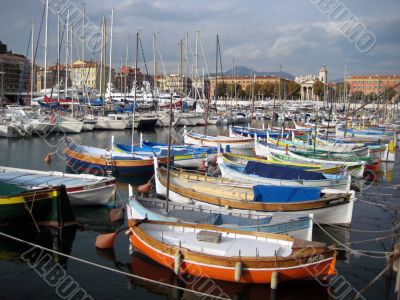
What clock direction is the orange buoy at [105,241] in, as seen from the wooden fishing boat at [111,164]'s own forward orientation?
The orange buoy is roughly at 9 o'clock from the wooden fishing boat.

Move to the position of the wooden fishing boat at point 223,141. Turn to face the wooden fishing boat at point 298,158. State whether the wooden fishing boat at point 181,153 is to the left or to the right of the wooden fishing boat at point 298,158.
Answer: right

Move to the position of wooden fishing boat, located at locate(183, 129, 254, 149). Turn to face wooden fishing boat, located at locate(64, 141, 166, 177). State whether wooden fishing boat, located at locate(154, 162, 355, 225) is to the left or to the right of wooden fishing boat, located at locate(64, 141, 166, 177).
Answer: left
